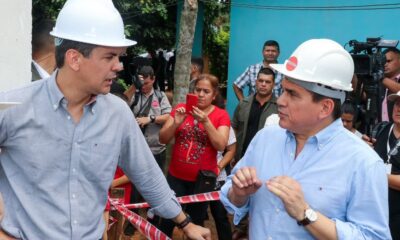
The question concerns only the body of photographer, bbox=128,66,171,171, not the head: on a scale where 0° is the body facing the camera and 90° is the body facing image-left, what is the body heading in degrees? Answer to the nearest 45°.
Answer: approximately 45°

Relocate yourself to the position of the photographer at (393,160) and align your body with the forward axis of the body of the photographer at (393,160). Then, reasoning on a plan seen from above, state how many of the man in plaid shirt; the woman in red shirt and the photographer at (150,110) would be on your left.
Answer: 0

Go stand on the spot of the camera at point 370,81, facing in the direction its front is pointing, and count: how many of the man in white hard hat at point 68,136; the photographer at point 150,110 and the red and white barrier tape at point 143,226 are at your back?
0

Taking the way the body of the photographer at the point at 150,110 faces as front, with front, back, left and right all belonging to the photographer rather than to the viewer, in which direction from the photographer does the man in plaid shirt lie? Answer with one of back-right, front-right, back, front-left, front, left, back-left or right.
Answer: back

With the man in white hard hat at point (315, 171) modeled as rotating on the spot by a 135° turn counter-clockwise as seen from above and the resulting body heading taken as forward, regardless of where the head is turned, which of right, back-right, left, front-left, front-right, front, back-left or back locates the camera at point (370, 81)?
left

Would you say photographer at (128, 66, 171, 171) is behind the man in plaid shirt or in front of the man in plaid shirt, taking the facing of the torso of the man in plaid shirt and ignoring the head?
in front

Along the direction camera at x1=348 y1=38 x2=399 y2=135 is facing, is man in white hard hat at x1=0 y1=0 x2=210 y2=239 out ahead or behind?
ahead

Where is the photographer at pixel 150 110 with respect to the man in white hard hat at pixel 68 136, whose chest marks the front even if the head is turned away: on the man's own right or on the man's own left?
on the man's own left

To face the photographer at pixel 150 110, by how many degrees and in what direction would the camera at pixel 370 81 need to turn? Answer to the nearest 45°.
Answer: approximately 45° to its right

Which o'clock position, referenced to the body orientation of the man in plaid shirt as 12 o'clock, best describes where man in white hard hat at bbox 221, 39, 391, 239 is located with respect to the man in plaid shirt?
The man in white hard hat is roughly at 12 o'clock from the man in plaid shirt.

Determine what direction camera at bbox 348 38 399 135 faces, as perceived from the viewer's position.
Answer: facing the viewer and to the left of the viewer

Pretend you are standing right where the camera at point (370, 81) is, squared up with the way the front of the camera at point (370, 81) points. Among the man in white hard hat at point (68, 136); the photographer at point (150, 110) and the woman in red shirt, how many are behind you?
0

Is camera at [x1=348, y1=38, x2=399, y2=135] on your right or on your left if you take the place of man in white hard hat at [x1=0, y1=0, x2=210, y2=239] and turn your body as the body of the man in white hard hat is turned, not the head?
on your left

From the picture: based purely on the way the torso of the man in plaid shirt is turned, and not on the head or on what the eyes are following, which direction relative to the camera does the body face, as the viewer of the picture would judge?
toward the camera

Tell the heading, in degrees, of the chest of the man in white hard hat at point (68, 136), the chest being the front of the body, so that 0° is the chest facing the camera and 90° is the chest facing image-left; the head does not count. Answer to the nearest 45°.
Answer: approximately 315°

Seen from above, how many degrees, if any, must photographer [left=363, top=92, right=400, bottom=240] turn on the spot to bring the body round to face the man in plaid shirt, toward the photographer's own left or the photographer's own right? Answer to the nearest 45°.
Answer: approximately 90° to the photographer's own right

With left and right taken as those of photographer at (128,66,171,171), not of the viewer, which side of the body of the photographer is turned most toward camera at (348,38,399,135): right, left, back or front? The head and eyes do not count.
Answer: left

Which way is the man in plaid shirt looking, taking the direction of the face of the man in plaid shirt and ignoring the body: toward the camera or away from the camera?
toward the camera

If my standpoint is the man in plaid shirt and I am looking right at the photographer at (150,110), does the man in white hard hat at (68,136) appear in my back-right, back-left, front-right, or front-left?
front-left
